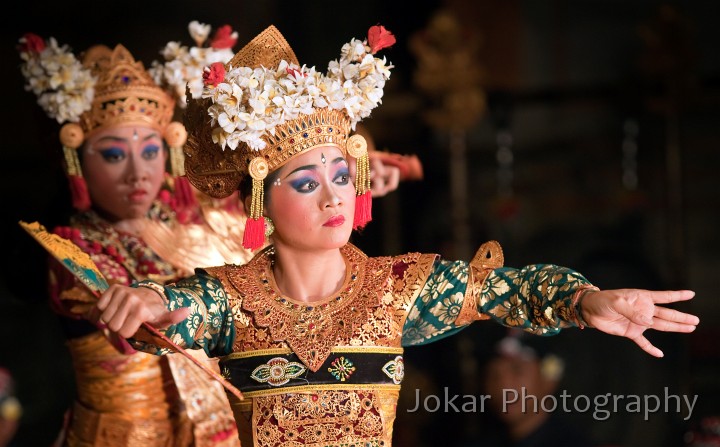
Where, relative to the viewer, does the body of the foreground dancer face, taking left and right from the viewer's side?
facing the viewer
